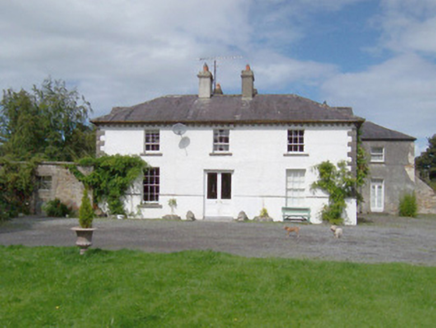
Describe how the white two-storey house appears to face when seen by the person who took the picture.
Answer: facing the viewer

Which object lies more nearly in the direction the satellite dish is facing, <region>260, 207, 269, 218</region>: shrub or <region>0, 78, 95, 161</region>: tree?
the shrub

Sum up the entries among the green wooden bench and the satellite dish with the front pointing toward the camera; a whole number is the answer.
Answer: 2

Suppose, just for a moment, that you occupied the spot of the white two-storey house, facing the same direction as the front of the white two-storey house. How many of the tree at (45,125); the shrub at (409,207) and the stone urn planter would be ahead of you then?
1

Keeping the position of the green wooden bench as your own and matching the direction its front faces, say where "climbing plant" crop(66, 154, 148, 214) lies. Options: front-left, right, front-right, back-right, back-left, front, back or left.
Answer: right

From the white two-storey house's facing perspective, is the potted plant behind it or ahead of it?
ahead

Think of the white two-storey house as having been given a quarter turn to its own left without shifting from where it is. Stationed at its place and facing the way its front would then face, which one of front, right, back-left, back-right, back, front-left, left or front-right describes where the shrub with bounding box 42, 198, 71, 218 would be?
back

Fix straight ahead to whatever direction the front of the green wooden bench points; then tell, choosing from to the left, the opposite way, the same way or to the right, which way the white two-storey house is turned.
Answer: the same way

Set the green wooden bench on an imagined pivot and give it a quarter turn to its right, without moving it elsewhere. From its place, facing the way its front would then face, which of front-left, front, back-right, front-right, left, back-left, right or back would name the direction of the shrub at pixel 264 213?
front

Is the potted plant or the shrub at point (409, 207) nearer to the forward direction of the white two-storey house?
the potted plant

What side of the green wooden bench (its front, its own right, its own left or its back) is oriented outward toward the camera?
front

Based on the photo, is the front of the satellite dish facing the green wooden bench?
no

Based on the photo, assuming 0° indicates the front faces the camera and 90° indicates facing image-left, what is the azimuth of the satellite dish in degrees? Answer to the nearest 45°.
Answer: approximately 0°

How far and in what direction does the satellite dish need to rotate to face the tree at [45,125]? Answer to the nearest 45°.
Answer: approximately 135° to its right

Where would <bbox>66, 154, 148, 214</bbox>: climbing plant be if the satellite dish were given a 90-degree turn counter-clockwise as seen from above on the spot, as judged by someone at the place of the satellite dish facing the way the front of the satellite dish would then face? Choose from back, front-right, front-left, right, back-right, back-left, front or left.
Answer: back

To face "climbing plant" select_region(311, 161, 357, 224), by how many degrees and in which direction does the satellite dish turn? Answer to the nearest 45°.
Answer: approximately 90° to its left

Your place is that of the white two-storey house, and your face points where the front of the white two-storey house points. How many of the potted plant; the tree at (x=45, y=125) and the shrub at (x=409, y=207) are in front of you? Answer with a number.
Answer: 1

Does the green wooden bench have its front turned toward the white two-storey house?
no
